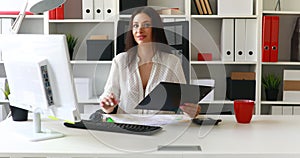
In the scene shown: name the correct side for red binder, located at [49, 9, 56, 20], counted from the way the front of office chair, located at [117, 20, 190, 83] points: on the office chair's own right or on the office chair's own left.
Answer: on the office chair's own right

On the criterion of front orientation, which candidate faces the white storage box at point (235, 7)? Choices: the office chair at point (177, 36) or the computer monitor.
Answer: the computer monitor

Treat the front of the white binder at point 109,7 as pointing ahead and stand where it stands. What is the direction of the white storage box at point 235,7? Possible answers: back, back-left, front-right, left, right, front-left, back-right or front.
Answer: left

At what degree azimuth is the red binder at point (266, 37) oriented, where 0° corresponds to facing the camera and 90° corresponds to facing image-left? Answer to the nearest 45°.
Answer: approximately 0°

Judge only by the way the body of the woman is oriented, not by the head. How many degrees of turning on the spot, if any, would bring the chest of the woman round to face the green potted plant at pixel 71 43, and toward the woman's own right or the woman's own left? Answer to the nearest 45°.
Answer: approximately 135° to the woman's own right

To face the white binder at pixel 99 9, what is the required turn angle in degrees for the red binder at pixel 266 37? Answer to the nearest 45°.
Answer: approximately 90° to its right
